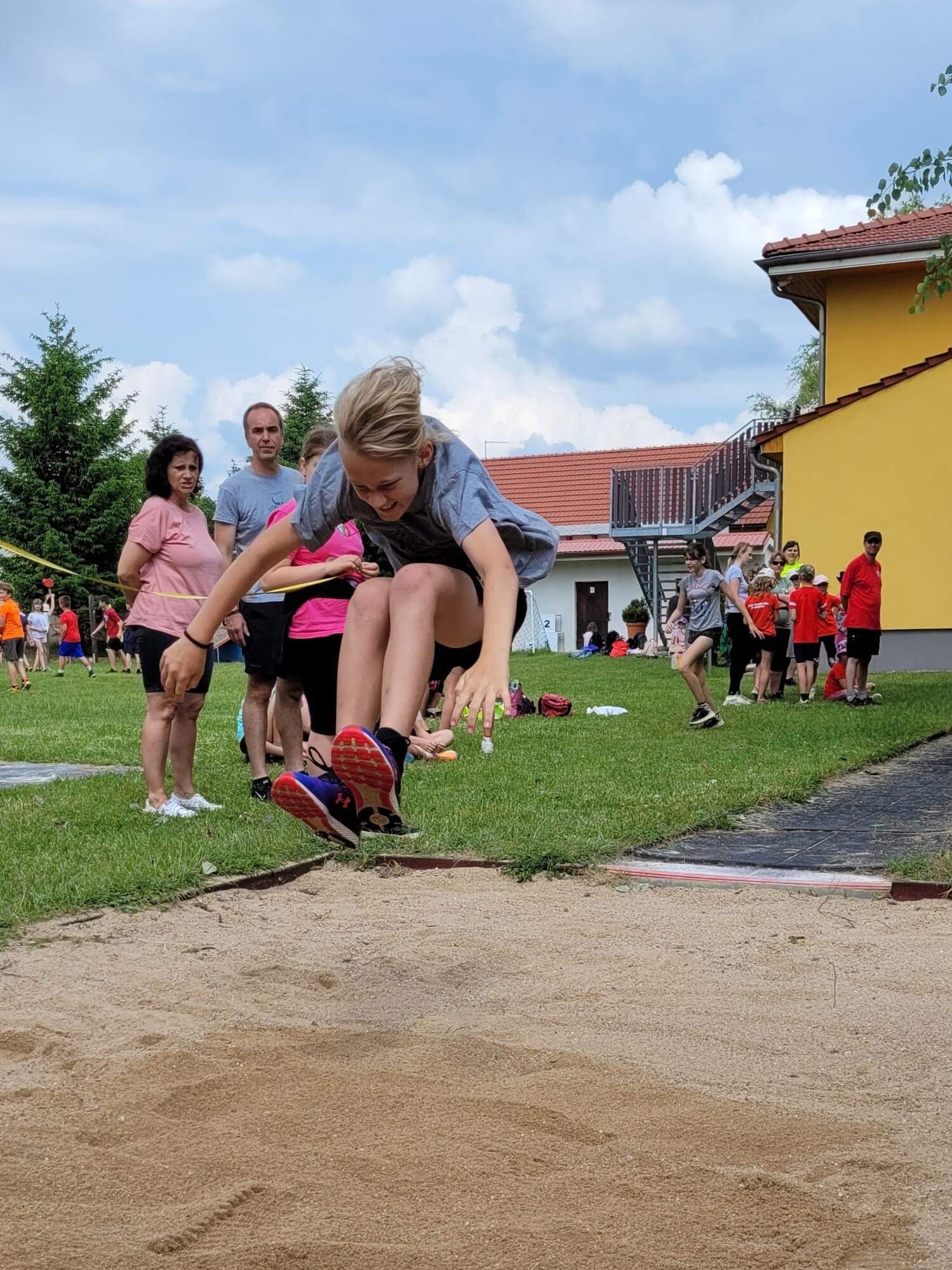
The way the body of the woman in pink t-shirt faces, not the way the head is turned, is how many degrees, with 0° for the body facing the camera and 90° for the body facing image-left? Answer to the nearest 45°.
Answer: approximately 315°

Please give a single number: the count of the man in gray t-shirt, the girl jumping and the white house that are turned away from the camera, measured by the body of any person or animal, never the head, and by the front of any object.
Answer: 0

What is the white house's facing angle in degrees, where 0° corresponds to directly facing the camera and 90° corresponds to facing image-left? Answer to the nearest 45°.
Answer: approximately 0°

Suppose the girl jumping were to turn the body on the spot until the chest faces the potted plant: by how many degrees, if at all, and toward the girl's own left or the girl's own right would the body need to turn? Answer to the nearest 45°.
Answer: approximately 135° to the girl's own right

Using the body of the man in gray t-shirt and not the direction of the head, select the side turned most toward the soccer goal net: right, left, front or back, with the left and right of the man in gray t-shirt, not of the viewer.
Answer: back

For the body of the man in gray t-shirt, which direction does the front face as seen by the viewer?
toward the camera

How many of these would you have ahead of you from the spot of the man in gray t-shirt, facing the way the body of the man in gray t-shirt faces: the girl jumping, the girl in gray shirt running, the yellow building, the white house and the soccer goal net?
1

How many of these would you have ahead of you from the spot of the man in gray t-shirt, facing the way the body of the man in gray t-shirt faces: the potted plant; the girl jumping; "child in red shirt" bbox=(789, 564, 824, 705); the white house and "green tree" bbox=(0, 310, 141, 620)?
1
